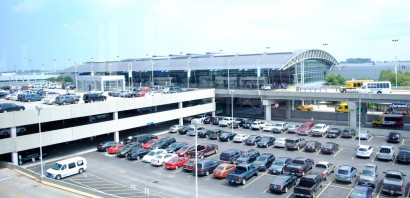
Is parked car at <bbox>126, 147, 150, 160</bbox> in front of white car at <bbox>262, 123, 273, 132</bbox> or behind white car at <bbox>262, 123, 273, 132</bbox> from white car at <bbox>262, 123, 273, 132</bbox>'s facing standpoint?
in front

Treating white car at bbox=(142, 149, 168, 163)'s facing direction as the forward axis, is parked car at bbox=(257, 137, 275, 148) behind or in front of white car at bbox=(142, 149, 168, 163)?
behind

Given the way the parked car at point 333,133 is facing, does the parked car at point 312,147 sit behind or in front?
in front

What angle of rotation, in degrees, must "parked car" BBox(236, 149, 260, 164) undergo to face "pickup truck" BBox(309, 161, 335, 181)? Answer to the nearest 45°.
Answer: approximately 90° to its left

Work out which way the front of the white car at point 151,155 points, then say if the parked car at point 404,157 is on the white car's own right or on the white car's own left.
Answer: on the white car's own left

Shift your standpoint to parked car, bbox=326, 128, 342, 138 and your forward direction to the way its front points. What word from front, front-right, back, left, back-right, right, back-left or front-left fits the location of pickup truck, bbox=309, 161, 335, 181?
front-left

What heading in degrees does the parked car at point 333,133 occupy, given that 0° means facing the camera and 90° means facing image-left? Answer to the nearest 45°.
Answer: approximately 45°

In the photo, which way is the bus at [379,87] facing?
to the viewer's left
